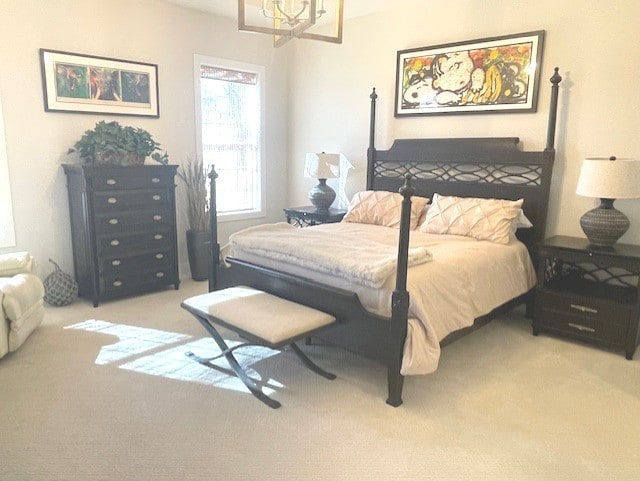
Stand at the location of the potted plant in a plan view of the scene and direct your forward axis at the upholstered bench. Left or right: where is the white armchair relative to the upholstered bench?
right

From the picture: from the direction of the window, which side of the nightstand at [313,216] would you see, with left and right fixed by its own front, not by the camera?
right

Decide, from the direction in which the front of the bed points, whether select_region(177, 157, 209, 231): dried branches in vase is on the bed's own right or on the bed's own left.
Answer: on the bed's own right

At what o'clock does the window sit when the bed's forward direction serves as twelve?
The window is roughly at 3 o'clock from the bed.

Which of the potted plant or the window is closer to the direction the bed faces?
the potted plant

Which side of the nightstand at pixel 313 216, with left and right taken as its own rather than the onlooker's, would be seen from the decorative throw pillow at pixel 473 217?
left

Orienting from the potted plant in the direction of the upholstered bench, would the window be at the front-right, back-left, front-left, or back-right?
back-left

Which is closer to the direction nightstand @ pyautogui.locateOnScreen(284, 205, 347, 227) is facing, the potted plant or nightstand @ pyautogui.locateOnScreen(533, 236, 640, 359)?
the potted plant

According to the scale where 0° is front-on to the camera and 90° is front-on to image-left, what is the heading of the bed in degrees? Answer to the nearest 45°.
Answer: approximately 45°

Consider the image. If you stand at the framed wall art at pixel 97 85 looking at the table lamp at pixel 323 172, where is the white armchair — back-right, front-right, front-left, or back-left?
back-right

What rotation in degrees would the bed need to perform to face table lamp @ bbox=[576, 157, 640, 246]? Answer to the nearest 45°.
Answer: approximately 135° to its left
